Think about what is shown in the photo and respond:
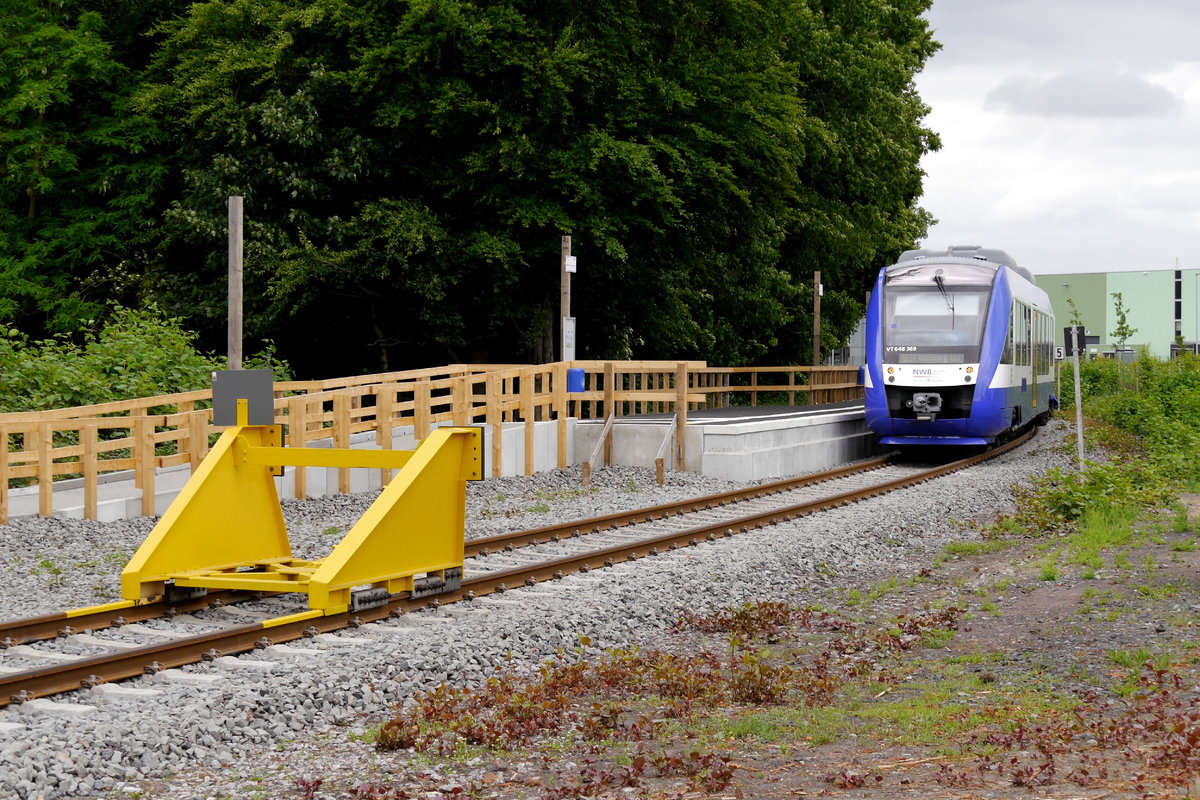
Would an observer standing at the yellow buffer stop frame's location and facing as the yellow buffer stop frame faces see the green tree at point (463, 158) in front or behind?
in front

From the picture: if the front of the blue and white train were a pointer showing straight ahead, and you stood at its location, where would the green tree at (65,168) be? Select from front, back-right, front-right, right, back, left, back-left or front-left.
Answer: right

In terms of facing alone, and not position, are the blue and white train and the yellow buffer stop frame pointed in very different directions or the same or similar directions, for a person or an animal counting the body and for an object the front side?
very different directions

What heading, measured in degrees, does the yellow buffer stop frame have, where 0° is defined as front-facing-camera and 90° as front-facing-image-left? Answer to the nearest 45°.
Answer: approximately 225°

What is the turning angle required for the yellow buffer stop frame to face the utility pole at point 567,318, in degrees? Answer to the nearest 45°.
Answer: approximately 45° to its left

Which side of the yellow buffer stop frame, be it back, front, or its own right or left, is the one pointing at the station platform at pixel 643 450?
front

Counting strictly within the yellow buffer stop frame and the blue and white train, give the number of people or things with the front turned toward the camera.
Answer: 1

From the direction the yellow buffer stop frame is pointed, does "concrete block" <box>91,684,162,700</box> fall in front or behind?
behind

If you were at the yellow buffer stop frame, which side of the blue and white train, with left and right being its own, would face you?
front

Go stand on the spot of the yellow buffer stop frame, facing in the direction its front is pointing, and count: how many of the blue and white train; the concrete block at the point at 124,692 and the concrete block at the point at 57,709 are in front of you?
1

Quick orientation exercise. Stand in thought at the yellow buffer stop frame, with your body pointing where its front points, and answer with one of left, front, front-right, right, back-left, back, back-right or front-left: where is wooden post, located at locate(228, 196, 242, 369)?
front-left

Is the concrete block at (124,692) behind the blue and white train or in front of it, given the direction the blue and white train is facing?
in front
